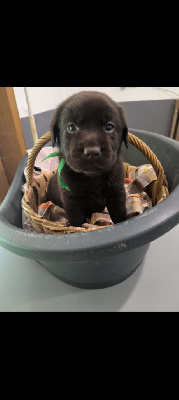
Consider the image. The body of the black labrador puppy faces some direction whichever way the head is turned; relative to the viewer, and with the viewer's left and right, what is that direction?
facing the viewer
